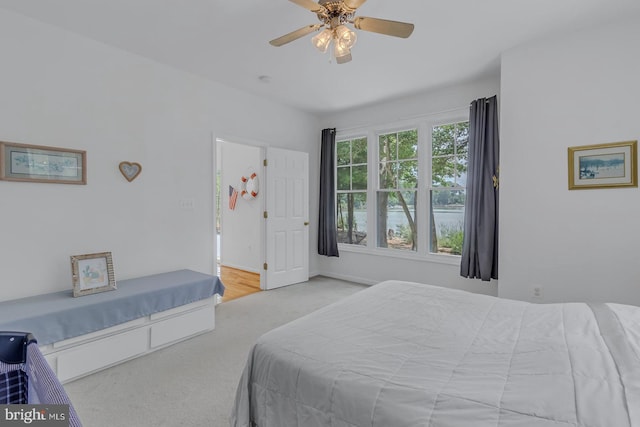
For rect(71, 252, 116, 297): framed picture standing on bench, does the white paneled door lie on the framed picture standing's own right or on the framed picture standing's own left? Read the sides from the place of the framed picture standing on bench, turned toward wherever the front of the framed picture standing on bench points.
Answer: on the framed picture standing's own left

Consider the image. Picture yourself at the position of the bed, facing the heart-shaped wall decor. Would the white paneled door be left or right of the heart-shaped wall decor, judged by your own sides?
right

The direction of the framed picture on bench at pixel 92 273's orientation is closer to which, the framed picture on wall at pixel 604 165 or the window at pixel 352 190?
the framed picture on wall
